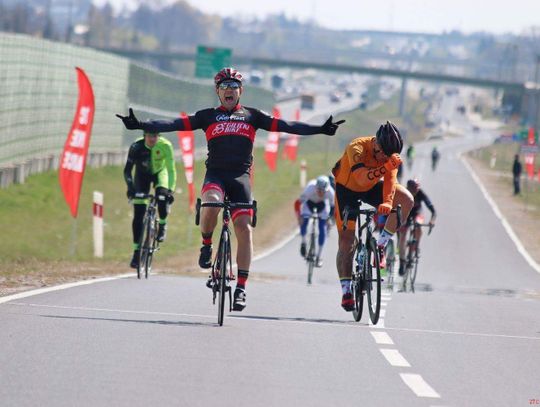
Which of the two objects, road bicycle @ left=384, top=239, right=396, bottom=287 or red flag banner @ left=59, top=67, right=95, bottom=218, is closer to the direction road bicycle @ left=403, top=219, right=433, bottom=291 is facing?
the road bicycle

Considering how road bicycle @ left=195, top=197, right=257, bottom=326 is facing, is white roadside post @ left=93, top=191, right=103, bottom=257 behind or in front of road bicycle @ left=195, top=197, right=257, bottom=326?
behind

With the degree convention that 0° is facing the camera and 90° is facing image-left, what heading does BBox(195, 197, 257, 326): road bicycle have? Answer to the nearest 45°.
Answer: approximately 0°

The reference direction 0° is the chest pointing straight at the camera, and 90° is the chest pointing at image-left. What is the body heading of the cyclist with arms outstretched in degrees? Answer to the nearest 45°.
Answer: approximately 0°

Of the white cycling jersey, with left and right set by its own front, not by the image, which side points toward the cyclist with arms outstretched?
front

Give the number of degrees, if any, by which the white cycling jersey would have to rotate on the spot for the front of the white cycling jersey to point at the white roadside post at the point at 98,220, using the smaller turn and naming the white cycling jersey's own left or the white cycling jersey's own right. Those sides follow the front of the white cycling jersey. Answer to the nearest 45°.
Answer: approximately 90° to the white cycling jersey's own right
